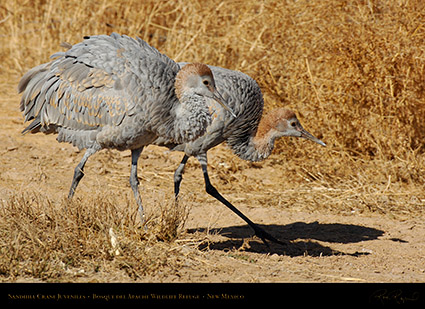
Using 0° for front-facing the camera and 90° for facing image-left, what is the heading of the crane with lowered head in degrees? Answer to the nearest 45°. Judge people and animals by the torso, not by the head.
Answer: approximately 270°

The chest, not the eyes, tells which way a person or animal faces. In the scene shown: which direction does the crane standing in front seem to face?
to the viewer's right

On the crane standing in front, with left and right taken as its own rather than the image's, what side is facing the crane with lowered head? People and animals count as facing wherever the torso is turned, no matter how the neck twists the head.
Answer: front

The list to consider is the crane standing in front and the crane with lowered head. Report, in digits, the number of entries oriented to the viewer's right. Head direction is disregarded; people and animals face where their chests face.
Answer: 2

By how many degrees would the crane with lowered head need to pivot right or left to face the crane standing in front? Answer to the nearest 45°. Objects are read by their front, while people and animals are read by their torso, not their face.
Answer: approximately 135° to its right
